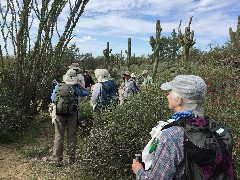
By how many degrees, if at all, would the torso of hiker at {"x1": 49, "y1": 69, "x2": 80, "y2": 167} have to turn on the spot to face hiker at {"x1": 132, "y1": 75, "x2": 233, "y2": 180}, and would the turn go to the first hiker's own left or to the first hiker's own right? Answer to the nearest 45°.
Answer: approximately 180°

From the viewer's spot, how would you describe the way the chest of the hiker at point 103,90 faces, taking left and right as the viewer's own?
facing away from the viewer and to the left of the viewer

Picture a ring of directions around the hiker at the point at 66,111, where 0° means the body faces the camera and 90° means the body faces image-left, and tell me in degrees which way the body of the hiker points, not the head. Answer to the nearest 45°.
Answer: approximately 180°

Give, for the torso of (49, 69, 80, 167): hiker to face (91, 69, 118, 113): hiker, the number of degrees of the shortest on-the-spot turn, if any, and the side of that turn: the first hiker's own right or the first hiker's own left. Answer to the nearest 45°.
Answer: approximately 90° to the first hiker's own right

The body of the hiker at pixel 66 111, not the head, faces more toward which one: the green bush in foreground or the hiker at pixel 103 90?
the hiker

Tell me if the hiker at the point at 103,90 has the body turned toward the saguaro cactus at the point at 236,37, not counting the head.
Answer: no

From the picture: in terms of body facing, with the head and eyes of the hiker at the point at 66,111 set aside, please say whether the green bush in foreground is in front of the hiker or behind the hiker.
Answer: behind

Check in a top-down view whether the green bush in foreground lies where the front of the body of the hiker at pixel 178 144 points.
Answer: yes
